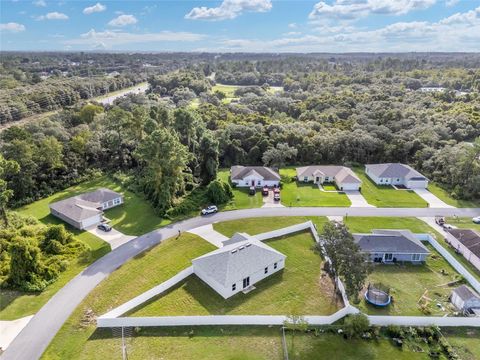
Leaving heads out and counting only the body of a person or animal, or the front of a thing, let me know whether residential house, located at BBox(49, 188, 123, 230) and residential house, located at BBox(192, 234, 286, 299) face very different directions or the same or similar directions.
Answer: very different directions

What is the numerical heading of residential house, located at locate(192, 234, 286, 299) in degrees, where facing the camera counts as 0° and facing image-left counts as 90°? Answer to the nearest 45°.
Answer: approximately 135°

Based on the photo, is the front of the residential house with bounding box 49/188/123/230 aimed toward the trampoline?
yes

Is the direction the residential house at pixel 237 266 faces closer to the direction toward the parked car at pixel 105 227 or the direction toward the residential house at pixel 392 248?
the parked car

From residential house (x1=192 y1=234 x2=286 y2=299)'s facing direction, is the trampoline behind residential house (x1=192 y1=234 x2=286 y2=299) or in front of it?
behind

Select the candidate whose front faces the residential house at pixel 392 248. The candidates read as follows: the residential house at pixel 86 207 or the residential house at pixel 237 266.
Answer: the residential house at pixel 86 207

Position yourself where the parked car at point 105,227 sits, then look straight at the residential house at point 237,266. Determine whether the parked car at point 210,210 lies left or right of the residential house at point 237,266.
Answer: left

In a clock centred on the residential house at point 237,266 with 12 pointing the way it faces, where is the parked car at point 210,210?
The parked car is roughly at 1 o'clock from the residential house.

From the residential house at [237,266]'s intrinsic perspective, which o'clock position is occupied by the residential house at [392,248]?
the residential house at [392,248] is roughly at 4 o'clock from the residential house at [237,266].
